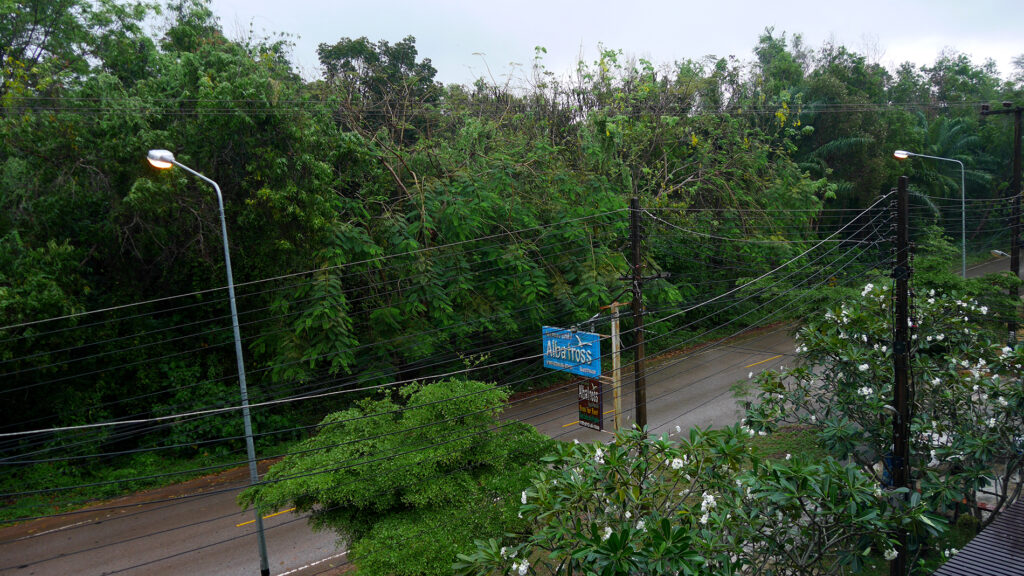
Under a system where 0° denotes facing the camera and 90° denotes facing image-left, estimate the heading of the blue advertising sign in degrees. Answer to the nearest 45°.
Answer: approximately 45°

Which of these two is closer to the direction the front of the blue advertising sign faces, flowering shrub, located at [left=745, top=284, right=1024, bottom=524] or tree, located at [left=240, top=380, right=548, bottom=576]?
the tree

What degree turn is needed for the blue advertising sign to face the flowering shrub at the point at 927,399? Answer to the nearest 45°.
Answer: approximately 90° to its left

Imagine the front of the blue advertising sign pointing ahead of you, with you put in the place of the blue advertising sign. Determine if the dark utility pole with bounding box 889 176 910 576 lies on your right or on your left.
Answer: on your left

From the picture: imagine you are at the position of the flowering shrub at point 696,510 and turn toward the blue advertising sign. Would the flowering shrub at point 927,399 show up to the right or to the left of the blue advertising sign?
right

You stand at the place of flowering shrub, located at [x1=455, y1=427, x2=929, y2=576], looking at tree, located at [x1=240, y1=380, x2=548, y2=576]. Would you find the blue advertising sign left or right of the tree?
right

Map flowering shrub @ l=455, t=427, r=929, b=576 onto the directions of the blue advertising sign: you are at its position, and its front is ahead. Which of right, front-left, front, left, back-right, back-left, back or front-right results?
front-left

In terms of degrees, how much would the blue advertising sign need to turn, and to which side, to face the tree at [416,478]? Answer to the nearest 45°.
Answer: approximately 45° to its left
